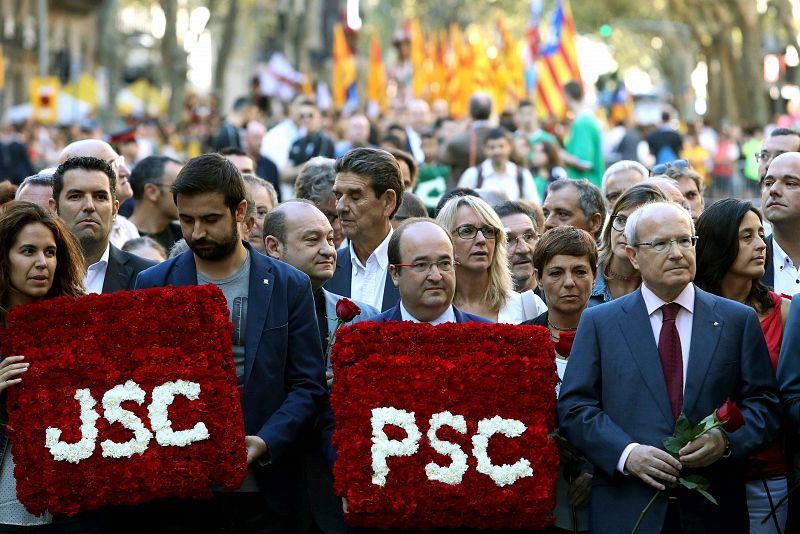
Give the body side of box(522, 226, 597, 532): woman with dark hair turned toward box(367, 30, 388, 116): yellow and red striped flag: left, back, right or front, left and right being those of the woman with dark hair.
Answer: back

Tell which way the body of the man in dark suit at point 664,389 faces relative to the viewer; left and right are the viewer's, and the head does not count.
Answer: facing the viewer

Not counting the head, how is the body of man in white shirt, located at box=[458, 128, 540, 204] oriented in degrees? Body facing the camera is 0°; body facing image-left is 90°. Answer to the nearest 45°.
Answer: approximately 0°

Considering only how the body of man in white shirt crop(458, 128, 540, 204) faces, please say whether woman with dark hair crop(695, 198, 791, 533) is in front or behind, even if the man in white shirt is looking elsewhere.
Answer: in front

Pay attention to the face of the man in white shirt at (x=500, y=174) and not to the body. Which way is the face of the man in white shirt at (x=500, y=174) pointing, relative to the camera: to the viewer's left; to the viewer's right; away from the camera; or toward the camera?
toward the camera

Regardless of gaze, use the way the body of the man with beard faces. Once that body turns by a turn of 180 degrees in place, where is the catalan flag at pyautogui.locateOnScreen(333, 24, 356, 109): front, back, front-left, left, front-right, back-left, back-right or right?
front-left

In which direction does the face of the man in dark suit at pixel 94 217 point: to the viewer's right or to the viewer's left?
to the viewer's right

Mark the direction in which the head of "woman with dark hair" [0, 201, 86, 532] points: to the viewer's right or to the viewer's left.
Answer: to the viewer's right

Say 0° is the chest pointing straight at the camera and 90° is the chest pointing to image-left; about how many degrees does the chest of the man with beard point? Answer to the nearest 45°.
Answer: approximately 45°

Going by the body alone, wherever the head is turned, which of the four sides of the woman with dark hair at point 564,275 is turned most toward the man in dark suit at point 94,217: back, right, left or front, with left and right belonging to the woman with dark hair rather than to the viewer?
right

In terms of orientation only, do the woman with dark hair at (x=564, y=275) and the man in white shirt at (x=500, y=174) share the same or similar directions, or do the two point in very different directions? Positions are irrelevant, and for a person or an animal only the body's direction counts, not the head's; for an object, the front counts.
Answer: same or similar directions

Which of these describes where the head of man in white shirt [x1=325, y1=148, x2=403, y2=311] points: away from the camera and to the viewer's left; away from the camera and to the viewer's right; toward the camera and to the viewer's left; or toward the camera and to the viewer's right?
toward the camera and to the viewer's left

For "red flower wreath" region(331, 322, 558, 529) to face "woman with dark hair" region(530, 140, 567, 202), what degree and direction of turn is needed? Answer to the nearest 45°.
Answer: approximately 180°

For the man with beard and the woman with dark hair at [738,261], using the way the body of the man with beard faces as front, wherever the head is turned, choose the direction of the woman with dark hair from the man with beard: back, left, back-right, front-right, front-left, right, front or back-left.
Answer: back-left

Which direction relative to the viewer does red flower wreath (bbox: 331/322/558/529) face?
toward the camera

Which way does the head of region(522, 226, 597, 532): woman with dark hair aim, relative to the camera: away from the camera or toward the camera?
toward the camera

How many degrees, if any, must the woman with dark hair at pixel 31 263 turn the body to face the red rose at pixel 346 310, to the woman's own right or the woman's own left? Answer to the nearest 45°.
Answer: approximately 45° to the woman's own left

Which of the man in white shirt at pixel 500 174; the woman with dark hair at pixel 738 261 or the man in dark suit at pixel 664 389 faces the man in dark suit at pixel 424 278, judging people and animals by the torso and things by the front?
the man in white shirt

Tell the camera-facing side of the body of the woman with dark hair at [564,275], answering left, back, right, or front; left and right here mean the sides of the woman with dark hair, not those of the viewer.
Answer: front
